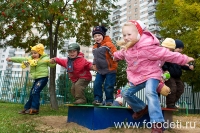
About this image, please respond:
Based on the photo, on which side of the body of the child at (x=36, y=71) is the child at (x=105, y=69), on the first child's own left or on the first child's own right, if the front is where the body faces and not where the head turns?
on the first child's own left

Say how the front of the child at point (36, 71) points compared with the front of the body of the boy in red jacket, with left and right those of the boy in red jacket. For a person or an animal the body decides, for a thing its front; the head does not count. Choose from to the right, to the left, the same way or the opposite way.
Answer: the same way

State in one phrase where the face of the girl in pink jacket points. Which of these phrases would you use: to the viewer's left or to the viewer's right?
to the viewer's left

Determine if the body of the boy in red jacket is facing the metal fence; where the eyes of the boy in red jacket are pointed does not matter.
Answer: no

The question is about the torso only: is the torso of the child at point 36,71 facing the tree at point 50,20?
no

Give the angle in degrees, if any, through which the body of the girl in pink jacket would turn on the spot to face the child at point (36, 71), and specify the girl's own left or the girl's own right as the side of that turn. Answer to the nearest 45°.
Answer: approximately 90° to the girl's own right

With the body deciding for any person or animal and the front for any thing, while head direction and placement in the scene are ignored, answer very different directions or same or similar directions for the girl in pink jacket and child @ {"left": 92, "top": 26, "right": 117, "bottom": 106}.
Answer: same or similar directions

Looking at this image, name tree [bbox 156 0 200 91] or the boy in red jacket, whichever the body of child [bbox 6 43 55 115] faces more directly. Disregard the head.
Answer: the boy in red jacket

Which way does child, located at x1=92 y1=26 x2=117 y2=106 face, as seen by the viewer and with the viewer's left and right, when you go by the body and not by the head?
facing the viewer and to the left of the viewer

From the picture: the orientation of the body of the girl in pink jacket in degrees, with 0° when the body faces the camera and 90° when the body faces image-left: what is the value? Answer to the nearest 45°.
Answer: approximately 45°
